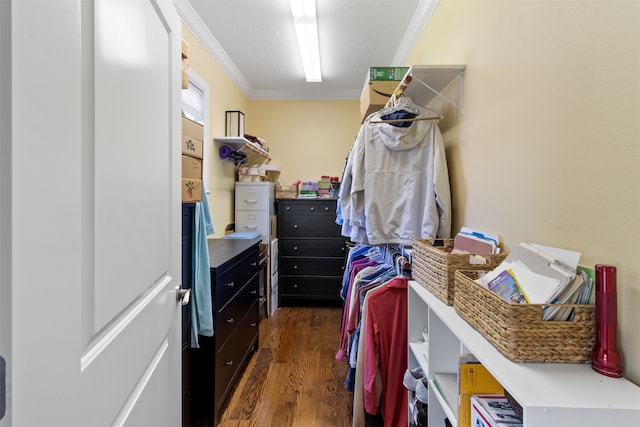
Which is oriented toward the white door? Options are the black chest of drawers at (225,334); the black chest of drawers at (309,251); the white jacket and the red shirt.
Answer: the black chest of drawers at (309,251)

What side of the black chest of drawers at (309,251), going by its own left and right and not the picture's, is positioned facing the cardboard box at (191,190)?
front

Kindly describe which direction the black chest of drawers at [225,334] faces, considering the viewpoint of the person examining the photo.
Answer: facing to the right of the viewer

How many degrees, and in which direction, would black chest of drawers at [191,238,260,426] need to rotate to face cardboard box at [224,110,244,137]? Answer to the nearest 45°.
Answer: approximately 90° to its left

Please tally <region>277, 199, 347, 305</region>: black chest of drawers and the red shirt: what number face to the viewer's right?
0
